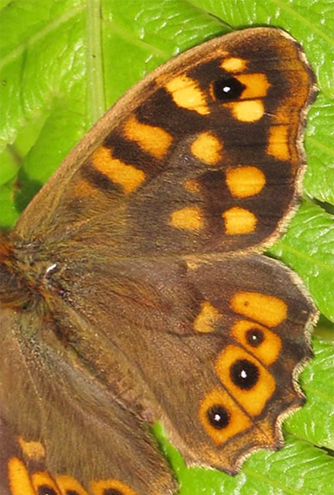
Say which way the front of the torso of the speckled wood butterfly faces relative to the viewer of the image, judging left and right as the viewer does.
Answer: facing away from the viewer and to the left of the viewer
